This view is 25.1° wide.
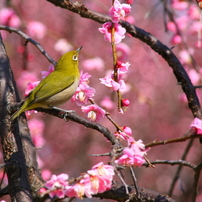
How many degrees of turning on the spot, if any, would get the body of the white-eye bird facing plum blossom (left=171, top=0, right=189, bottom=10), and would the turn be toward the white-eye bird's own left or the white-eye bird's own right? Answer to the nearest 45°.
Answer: approximately 45° to the white-eye bird's own left

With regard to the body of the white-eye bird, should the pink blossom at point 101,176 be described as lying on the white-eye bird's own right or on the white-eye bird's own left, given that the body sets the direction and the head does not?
on the white-eye bird's own right

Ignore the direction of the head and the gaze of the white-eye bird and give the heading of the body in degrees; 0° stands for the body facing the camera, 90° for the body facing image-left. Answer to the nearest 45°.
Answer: approximately 270°
